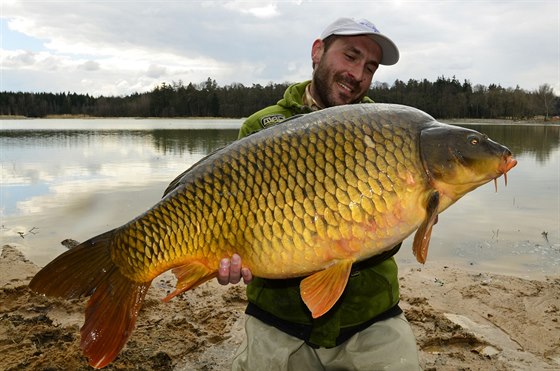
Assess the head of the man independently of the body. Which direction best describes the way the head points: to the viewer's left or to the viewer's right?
to the viewer's right

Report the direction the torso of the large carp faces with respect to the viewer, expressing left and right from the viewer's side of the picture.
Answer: facing to the right of the viewer

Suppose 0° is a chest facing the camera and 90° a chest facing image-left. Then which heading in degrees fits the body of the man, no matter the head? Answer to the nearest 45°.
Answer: approximately 0°
